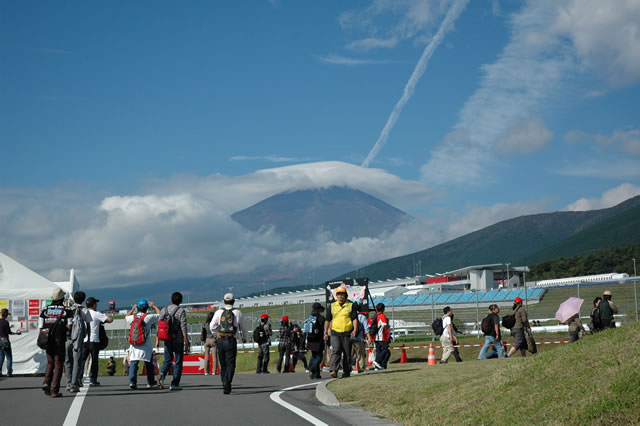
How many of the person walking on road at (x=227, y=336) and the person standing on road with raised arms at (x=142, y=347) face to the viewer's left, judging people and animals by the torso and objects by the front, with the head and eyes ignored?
0

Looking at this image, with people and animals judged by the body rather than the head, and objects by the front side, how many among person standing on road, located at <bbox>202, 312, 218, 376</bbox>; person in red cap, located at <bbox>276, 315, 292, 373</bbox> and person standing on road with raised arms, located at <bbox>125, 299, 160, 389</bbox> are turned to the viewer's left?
0

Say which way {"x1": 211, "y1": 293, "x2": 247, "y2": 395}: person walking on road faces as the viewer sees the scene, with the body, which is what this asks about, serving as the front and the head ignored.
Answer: away from the camera

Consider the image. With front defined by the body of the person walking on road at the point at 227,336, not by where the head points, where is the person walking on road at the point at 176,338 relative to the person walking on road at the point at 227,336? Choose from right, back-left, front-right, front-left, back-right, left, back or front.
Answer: front-left

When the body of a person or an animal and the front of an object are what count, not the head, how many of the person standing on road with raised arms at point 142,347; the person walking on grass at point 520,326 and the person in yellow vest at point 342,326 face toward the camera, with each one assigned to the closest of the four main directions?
1

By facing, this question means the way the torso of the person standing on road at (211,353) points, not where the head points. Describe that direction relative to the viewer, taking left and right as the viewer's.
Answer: facing away from the viewer

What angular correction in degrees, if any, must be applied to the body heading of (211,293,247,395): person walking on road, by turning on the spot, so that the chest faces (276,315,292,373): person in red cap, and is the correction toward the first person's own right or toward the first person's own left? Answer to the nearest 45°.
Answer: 0° — they already face them

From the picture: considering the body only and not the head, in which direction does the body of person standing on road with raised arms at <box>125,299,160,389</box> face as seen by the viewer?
away from the camera

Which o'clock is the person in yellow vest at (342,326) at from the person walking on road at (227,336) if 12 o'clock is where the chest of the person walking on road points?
The person in yellow vest is roughly at 2 o'clock from the person walking on road.

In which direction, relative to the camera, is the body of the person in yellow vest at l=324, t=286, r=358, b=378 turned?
toward the camera

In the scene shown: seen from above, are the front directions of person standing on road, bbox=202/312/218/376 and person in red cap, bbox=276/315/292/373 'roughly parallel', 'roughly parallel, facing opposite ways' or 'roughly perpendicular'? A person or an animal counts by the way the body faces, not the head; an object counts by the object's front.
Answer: roughly parallel

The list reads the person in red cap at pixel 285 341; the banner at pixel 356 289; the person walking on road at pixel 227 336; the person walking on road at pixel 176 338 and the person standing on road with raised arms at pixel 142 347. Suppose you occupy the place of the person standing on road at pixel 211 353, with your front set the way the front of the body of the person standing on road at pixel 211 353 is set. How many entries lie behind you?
3

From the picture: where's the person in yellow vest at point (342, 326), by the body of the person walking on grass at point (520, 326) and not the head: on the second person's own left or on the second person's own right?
on the second person's own left
